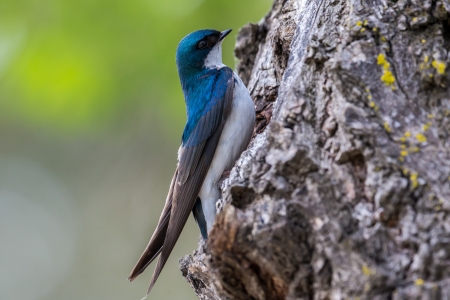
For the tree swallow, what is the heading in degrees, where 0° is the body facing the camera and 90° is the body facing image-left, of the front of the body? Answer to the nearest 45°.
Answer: approximately 270°

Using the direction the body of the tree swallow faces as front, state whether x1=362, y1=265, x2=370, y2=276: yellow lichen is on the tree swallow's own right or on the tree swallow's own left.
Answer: on the tree swallow's own right
